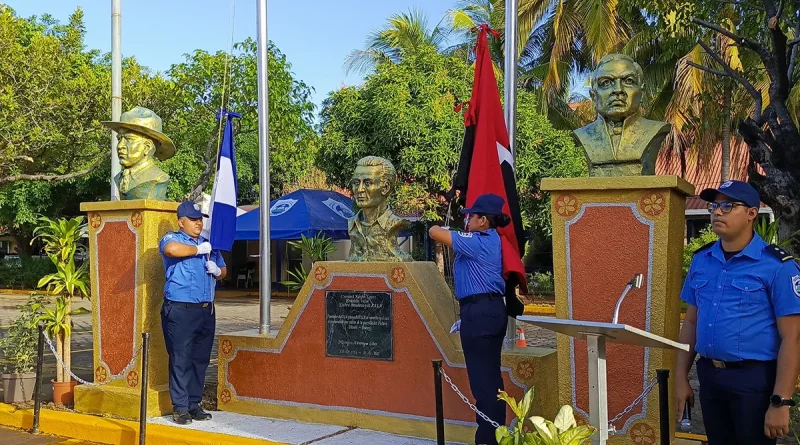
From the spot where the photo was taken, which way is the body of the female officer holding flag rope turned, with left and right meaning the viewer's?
facing to the left of the viewer

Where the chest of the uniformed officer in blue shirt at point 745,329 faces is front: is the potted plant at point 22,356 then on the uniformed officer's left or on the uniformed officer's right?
on the uniformed officer's right

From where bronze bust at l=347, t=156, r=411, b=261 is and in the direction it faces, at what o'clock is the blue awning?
The blue awning is roughly at 4 o'clock from the bronze bust.

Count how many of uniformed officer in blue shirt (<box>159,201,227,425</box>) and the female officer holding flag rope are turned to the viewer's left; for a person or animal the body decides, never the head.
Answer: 1

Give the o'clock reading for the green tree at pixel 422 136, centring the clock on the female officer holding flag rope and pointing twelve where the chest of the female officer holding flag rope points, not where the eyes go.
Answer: The green tree is roughly at 3 o'clock from the female officer holding flag rope.

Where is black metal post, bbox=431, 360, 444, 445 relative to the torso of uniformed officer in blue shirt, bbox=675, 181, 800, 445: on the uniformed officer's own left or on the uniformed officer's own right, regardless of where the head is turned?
on the uniformed officer's own right

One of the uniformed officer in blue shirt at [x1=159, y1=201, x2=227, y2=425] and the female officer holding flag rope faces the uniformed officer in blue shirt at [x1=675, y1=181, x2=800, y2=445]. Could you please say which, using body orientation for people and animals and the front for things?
the uniformed officer in blue shirt at [x1=159, y1=201, x2=227, y2=425]

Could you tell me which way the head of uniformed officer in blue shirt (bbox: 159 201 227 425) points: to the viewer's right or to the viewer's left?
to the viewer's right
